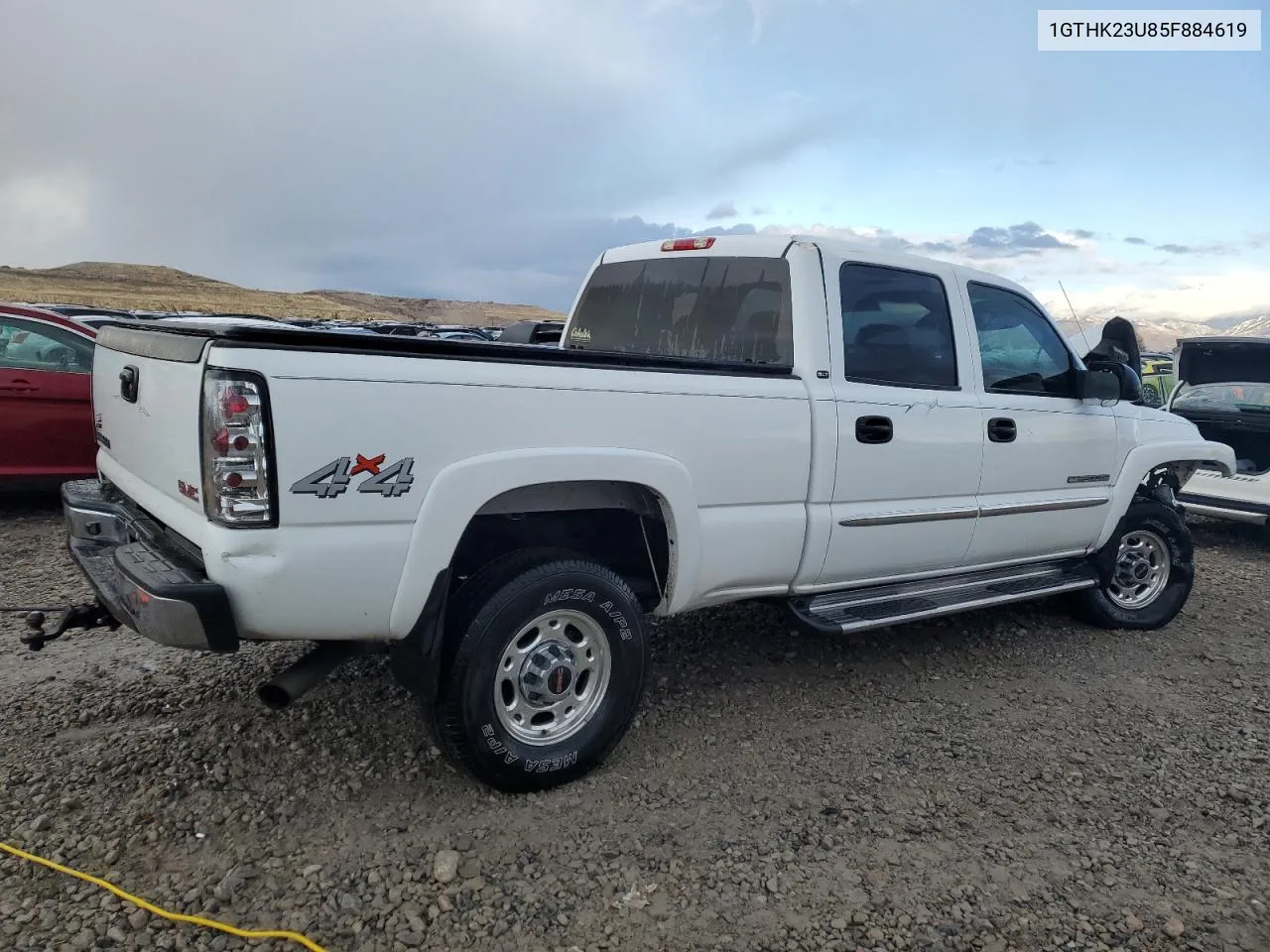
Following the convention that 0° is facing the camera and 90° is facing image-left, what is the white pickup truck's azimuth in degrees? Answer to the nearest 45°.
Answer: approximately 225°

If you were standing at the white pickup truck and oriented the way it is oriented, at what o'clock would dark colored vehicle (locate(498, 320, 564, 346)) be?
The dark colored vehicle is roughly at 10 o'clock from the white pickup truck.

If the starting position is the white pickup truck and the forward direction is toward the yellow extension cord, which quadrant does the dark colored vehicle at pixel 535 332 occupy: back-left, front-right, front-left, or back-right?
back-right

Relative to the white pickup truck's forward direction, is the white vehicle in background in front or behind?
in front

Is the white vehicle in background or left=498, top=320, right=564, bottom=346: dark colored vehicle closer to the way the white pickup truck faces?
the white vehicle in background

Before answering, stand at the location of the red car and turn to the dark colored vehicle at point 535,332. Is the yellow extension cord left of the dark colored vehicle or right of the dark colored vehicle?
right

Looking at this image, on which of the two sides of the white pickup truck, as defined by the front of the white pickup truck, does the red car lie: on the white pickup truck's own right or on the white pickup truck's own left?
on the white pickup truck's own left
